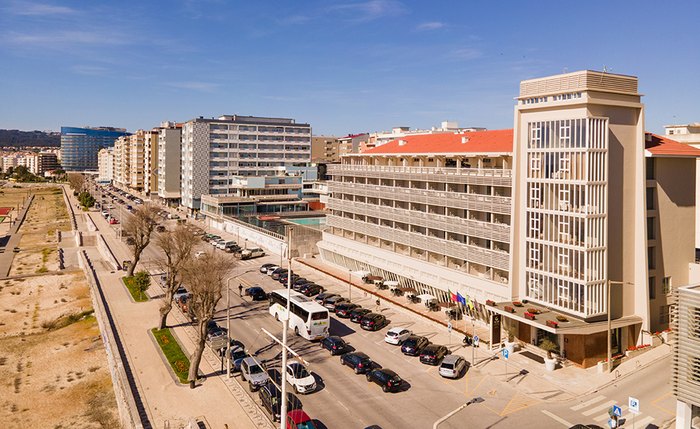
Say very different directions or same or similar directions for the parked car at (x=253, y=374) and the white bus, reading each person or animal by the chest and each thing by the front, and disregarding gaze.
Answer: very different directions

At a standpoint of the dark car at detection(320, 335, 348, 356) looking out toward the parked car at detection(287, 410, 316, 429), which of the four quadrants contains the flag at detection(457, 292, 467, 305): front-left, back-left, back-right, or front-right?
back-left
